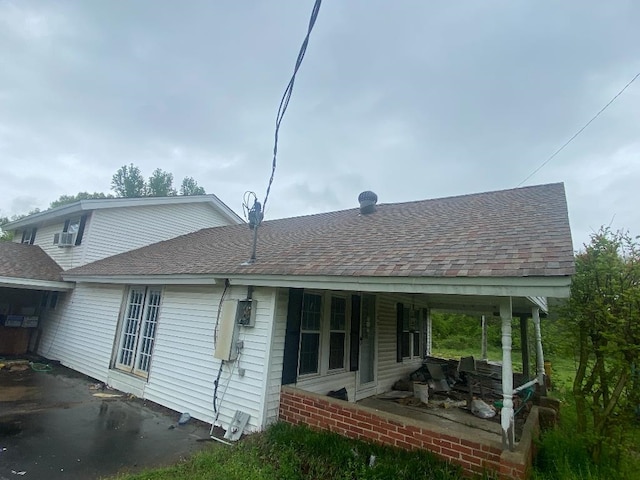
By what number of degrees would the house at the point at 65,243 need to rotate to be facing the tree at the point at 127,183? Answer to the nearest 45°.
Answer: approximately 135° to its right

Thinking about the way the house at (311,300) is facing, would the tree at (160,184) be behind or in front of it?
behind

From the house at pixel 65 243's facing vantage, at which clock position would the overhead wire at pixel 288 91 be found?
The overhead wire is roughly at 10 o'clock from the house.

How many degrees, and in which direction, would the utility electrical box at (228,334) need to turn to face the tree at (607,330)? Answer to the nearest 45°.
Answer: approximately 90° to its left

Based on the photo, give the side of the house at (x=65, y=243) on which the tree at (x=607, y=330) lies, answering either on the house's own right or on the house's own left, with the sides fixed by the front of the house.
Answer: on the house's own left
